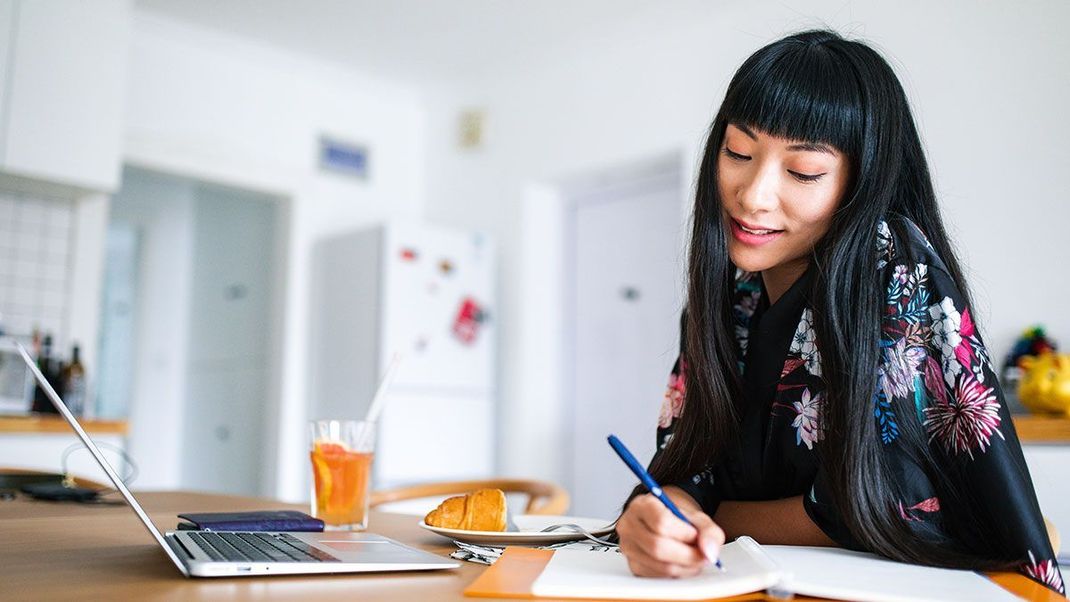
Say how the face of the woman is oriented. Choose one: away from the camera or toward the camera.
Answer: toward the camera

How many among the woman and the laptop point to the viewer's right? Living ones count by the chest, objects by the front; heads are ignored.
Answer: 1

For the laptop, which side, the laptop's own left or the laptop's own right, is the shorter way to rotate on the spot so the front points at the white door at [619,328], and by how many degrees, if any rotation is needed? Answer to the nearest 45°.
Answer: approximately 45° to the laptop's own left

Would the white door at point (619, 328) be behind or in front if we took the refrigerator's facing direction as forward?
in front

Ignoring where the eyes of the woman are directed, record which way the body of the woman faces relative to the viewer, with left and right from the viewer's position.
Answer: facing the viewer and to the left of the viewer

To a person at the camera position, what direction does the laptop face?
facing to the right of the viewer

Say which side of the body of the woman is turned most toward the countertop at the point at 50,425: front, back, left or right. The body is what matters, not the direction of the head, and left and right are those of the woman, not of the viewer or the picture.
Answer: right

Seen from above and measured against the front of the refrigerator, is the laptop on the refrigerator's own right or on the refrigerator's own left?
on the refrigerator's own right

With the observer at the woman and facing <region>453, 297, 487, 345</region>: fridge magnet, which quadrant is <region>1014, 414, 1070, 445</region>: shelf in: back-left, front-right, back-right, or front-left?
front-right

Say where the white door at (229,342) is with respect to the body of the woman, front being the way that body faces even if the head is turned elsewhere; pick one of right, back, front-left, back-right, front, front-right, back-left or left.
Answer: right

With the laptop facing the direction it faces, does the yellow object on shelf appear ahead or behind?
ahead

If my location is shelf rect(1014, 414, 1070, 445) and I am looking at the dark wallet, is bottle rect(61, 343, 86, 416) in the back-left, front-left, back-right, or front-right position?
front-right

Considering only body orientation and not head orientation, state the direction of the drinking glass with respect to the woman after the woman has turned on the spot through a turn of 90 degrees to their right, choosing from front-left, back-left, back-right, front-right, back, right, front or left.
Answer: front-left
